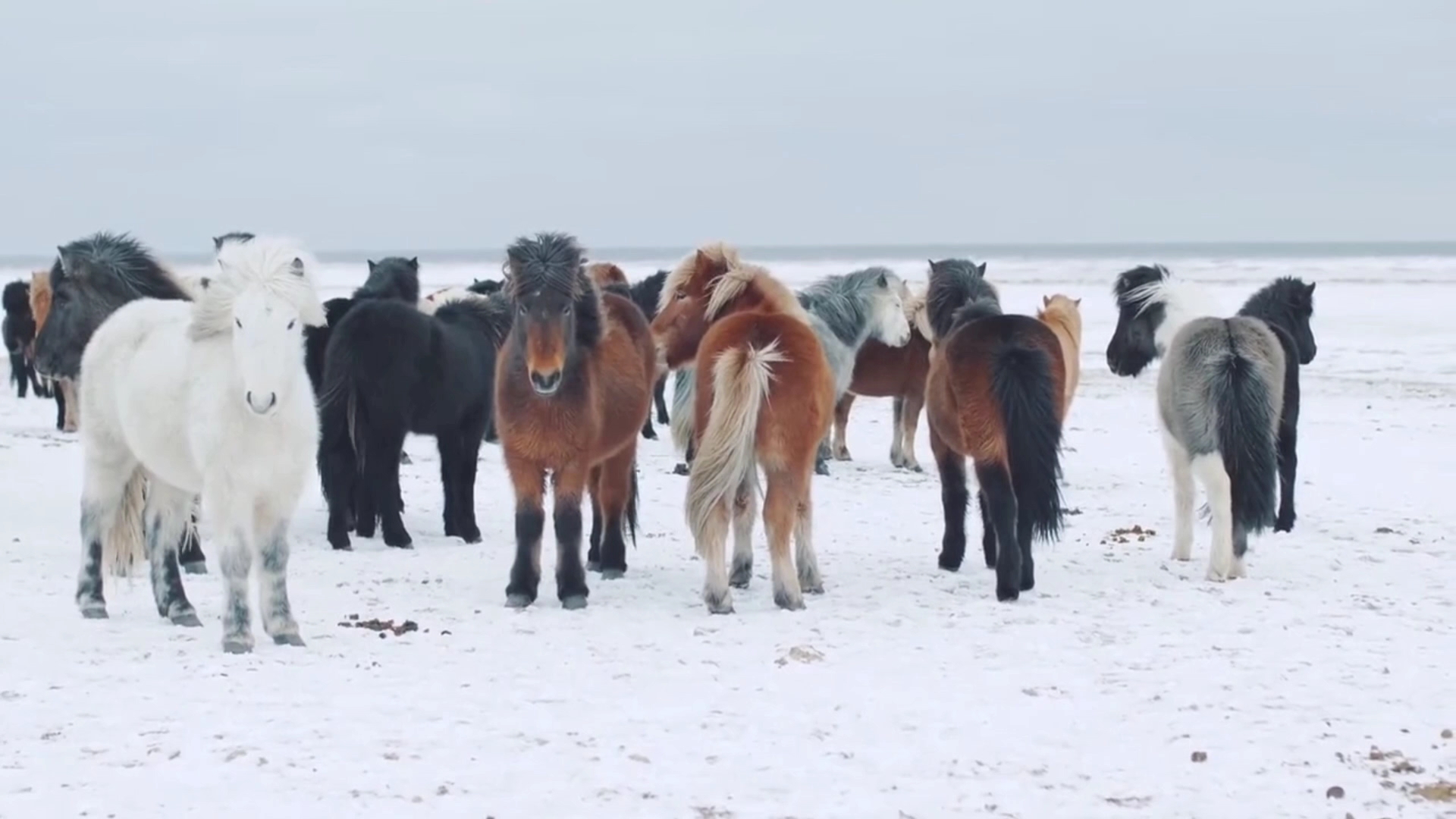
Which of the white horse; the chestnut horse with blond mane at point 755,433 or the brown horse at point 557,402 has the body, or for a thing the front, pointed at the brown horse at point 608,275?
the chestnut horse with blond mane

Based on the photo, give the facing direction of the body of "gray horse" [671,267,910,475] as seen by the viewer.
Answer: to the viewer's right

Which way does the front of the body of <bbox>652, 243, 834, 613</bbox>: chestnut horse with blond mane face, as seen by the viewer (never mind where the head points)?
away from the camera

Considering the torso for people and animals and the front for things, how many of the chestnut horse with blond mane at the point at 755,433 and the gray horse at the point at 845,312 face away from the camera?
1

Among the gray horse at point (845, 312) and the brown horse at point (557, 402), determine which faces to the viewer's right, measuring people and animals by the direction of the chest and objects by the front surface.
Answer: the gray horse

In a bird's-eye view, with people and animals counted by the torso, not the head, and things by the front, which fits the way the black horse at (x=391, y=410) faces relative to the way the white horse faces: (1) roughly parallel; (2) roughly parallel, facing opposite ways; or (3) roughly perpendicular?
roughly perpendicular

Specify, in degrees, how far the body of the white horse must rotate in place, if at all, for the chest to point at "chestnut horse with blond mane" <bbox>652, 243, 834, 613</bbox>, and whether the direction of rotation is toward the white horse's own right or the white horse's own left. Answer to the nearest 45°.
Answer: approximately 45° to the white horse's own left

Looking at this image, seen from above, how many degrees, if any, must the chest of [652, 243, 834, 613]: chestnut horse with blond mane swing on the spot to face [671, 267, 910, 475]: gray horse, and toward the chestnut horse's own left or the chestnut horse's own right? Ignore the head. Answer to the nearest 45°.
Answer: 0° — it already faces it

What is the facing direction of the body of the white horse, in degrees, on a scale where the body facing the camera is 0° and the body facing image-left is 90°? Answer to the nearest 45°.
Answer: approximately 315°
